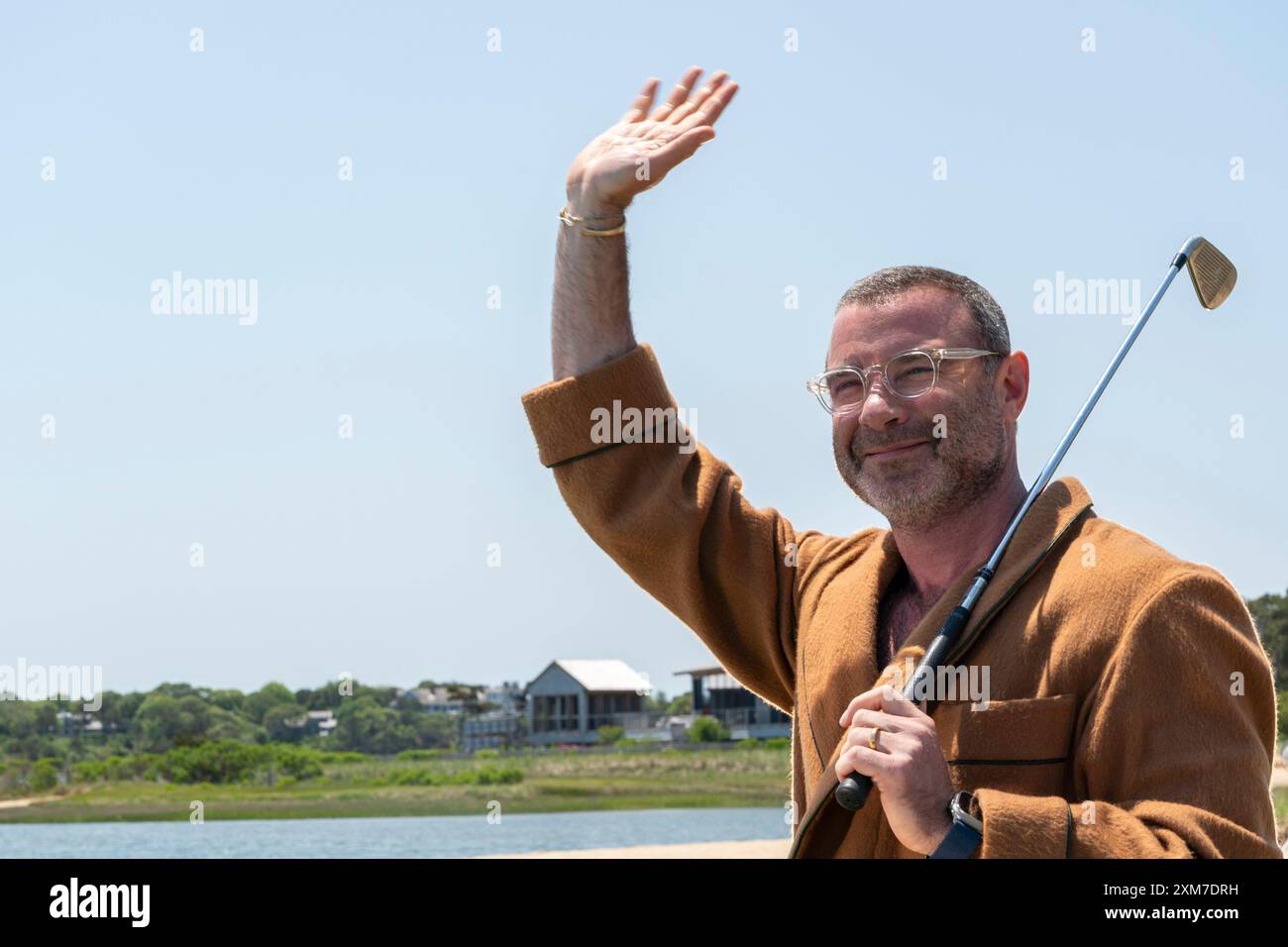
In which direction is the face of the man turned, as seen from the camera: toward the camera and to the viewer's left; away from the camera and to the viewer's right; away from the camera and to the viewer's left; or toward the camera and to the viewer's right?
toward the camera and to the viewer's left

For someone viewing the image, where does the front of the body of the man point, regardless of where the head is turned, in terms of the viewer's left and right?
facing the viewer and to the left of the viewer

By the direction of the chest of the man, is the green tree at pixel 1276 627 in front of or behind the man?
behind
